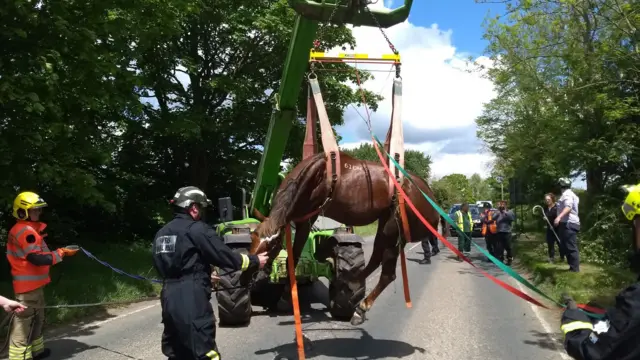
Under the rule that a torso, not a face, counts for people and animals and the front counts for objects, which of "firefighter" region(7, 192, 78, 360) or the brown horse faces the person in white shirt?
the firefighter

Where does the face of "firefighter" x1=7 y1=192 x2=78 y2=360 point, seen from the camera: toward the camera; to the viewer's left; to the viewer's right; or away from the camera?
to the viewer's right

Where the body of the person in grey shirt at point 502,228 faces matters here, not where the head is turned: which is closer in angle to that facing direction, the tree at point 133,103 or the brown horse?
the brown horse

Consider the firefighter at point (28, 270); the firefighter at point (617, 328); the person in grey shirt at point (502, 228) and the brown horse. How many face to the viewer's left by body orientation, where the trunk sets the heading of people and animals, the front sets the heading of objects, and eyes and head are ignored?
2

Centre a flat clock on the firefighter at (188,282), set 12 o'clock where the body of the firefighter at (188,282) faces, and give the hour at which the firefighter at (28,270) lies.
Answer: the firefighter at (28,270) is roughly at 9 o'clock from the firefighter at (188,282).

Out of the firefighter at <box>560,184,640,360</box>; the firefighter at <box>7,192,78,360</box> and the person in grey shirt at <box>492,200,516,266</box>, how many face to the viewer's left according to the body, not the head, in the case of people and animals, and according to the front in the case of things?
1

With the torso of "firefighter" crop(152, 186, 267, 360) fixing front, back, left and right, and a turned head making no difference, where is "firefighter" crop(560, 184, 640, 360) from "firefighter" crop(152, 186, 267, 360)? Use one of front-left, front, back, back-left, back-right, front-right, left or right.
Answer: right

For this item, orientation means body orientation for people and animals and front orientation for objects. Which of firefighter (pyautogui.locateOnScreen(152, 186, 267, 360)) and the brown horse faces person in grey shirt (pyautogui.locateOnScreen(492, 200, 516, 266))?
firefighter (pyautogui.locateOnScreen(152, 186, 267, 360))

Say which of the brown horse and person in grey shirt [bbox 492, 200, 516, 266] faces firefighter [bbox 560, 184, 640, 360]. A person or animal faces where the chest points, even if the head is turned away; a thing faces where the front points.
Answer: person in grey shirt [bbox 492, 200, 516, 266]

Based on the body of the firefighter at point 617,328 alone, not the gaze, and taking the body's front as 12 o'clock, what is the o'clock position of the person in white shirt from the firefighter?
The person in white shirt is roughly at 3 o'clock from the firefighter.

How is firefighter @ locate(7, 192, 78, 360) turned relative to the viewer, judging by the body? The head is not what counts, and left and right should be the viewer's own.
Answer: facing to the right of the viewer

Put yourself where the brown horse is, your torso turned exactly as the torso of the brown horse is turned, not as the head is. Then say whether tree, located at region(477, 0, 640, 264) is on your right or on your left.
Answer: on your right

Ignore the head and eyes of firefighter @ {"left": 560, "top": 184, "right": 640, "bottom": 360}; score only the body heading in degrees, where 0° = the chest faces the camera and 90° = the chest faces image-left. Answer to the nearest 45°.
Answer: approximately 90°
